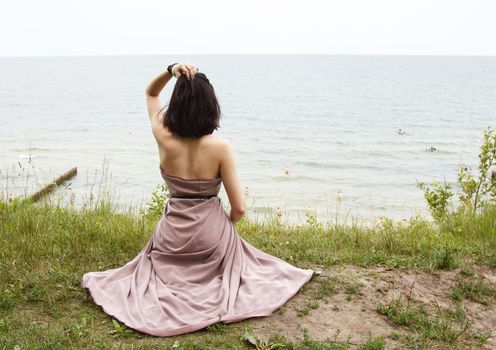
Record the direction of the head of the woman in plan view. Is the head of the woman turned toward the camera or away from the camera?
away from the camera

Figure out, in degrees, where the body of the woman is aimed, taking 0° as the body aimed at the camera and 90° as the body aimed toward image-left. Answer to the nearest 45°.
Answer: approximately 180°

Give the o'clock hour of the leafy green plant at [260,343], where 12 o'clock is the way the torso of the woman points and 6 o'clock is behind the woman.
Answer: The leafy green plant is roughly at 5 o'clock from the woman.
